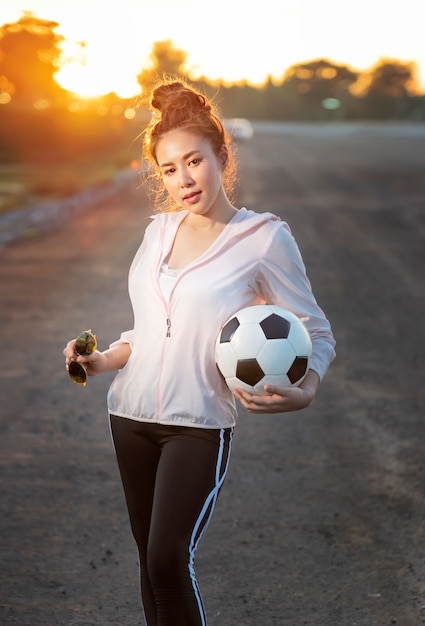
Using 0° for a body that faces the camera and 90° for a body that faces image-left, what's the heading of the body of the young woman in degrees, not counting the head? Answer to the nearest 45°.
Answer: approximately 45°

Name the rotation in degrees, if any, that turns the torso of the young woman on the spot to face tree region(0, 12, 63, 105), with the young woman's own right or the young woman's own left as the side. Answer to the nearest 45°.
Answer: approximately 135° to the young woman's own right
